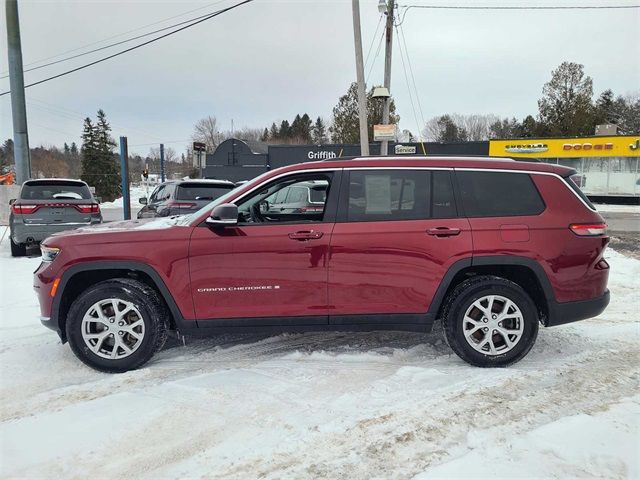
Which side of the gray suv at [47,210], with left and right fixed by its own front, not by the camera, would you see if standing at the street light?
right

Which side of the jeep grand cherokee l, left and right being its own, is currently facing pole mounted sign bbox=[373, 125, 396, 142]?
right

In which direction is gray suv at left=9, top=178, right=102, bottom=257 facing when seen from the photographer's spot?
facing away from the viewer

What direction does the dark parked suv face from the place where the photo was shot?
facing away from the viewer and to the left of the viewer

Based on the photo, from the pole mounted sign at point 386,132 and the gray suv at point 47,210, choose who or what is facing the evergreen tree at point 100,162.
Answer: the gray suv

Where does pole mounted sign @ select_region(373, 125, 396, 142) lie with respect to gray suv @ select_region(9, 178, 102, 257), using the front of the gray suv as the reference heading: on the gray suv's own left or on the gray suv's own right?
on the gray suv's own right

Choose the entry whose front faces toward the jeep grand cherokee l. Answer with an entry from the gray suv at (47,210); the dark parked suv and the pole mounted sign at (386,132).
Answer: the pole mounted sign

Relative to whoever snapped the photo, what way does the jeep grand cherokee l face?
facing to the left of the viewer

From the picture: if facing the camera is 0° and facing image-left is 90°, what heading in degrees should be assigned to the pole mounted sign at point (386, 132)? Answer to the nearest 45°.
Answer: approximately 0°

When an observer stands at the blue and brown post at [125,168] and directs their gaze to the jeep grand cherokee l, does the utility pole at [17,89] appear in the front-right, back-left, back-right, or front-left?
back-right

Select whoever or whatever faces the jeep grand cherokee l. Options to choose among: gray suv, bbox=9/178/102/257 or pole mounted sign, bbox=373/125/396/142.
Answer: the pole mounted sign
